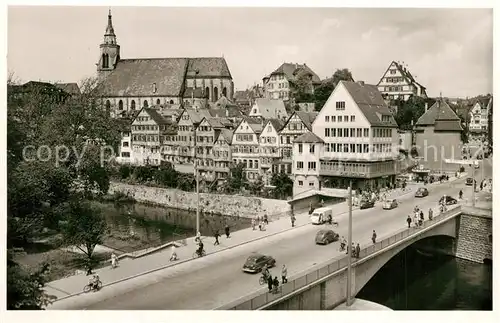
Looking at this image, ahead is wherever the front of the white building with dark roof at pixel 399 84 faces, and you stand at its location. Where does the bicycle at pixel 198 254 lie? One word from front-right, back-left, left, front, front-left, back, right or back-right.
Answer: front-right

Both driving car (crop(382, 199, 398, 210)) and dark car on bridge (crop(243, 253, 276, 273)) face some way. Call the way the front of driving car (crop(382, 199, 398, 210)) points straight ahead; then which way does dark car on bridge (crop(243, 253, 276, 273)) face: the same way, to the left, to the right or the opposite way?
the opposite way

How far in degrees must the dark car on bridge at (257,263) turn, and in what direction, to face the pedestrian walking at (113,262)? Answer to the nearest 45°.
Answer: approximately 135° to its left

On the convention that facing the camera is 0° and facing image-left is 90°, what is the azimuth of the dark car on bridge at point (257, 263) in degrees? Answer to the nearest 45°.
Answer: approximately 225°
